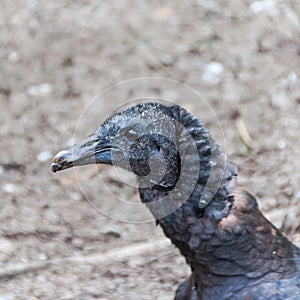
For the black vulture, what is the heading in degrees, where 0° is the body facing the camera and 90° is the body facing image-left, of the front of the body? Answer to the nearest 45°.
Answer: approximately 90°

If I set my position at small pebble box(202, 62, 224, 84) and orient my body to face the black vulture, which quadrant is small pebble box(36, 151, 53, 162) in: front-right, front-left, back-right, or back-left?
front-right
